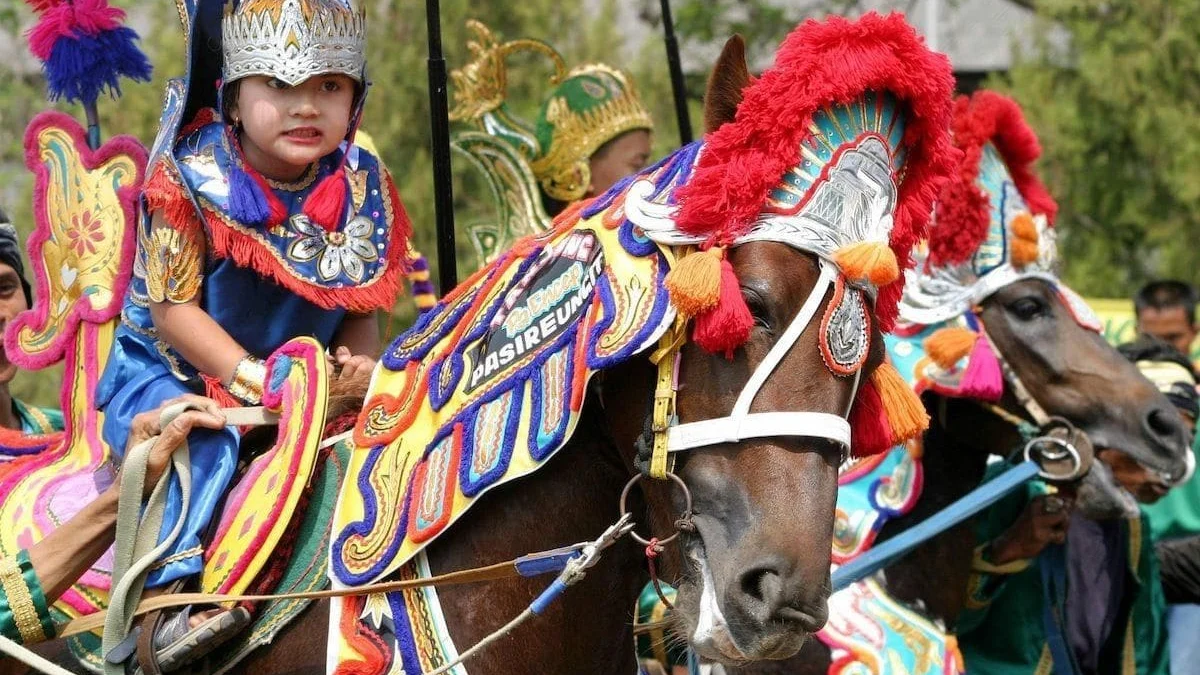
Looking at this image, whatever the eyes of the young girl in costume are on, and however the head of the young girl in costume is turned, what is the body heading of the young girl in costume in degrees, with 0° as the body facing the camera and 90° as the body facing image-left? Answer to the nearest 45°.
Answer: approximately 315°

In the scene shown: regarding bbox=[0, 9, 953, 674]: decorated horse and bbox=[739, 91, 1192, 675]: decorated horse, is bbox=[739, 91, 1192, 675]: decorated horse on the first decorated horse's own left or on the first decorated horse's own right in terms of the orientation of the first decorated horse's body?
on the first decorated horse's own left

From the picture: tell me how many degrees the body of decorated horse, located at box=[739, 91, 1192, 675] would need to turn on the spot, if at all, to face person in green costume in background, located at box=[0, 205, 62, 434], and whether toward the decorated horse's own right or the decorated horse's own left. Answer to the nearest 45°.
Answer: approximately 180°

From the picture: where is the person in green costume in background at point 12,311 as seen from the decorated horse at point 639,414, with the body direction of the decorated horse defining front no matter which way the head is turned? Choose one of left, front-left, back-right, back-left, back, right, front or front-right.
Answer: back

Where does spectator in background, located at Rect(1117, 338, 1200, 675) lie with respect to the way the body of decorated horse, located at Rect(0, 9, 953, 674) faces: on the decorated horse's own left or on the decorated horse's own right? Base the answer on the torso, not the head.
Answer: on the decorated horse's own left

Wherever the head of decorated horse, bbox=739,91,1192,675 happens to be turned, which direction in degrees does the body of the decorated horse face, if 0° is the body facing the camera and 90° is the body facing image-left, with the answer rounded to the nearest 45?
approximately 270°
